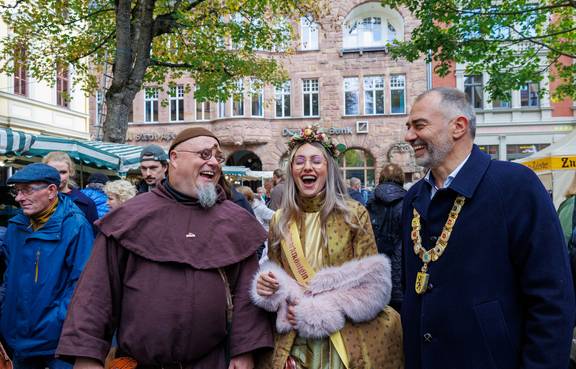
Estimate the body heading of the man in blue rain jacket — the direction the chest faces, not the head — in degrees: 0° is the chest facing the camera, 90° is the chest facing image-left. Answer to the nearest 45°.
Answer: approximately 45°

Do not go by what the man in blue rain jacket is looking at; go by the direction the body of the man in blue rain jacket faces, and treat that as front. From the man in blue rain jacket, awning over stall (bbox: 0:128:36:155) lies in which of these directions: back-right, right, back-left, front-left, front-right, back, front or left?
back-right

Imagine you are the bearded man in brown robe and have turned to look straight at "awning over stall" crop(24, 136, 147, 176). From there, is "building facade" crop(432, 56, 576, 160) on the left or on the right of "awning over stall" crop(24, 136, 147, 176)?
right

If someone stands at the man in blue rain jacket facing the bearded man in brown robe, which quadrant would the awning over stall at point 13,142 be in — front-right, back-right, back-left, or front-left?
back-left

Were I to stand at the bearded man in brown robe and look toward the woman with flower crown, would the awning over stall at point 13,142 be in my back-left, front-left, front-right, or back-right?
back-left

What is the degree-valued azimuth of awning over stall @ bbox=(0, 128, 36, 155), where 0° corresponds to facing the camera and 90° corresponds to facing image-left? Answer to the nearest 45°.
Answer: approximately 315°

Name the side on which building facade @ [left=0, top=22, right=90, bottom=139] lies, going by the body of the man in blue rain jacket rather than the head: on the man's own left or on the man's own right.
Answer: on the man's own right

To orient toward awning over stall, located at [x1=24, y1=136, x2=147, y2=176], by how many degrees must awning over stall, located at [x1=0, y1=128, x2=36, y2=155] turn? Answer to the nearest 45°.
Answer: approximately 90° to its left

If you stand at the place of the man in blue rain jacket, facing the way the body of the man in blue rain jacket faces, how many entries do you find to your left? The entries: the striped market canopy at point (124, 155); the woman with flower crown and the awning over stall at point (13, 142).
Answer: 1

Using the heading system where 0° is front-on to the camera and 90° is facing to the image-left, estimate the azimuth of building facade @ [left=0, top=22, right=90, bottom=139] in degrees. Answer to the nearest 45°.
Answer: approximately 315°

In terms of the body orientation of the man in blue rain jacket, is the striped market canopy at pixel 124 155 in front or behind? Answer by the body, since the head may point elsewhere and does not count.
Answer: behind

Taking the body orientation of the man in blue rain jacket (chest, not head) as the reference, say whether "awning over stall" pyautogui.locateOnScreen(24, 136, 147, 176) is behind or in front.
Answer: behind
